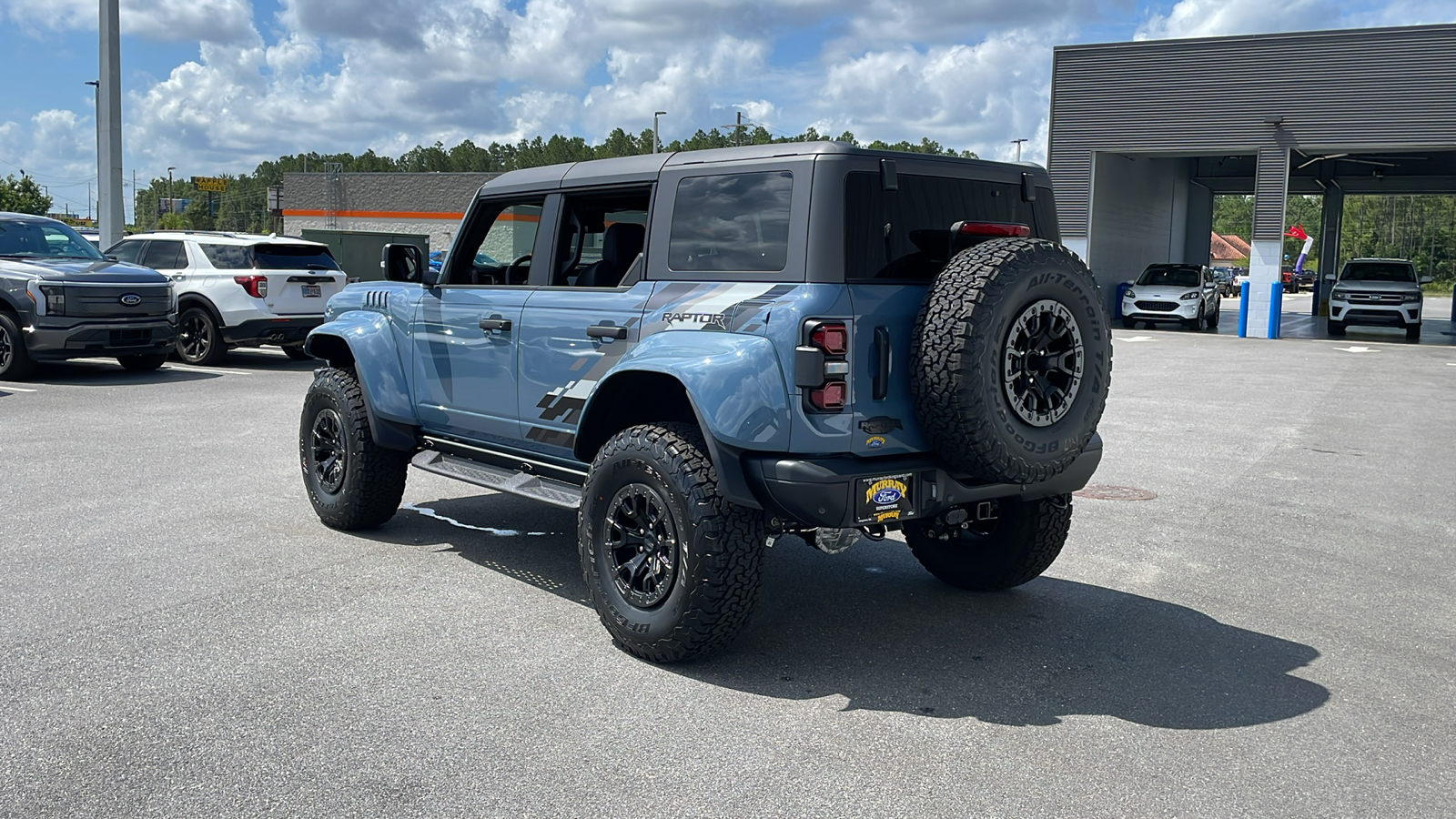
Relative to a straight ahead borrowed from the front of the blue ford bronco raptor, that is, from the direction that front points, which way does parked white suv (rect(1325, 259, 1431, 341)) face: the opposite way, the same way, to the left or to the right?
to the left

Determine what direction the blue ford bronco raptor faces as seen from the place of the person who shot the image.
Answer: facing away from the viewer and to the left of the viewer

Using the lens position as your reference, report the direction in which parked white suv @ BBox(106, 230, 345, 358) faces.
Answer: facing away from the viewer and to the left of the viewer

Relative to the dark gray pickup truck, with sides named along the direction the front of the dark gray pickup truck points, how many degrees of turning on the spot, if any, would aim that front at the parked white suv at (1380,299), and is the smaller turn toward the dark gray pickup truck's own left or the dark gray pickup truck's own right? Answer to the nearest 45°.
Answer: approximately 45° to the dark gray pickup truck's own left

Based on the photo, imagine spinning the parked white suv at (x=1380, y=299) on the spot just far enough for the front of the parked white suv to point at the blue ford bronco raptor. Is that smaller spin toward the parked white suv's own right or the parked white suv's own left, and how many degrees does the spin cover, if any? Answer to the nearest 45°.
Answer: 0° — it already faces it

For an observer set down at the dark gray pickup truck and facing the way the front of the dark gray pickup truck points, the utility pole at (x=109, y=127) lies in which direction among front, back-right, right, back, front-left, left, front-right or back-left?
back-left

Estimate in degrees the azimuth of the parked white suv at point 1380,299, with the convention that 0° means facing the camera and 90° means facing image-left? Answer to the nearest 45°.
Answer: approximately 0°

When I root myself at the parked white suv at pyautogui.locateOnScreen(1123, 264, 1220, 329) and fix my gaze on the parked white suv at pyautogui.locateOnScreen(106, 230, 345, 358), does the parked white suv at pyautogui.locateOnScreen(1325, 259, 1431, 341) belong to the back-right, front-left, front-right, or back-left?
back-left

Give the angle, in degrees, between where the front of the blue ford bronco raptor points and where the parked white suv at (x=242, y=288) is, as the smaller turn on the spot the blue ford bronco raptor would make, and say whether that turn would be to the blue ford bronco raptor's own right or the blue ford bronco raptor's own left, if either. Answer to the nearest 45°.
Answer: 0° — it already faces it

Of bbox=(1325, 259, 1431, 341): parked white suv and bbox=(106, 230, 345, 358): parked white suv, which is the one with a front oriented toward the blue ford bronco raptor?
bbox=(1325, 259, 1431, 341): parked white suv
